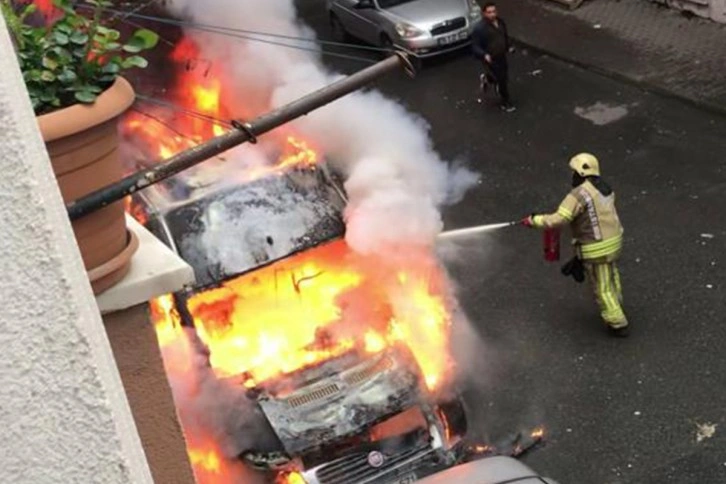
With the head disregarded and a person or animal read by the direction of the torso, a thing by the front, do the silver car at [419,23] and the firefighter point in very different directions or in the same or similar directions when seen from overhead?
very different directions

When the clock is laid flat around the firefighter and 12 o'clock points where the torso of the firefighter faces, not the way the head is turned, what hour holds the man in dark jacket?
The man in dark jacket is roughly at 1 o'clock from the firefighter.

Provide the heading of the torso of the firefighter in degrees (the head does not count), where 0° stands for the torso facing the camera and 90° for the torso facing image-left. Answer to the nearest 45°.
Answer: approximately 135°

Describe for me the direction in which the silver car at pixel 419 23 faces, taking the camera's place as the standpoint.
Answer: facing the viewer and to the right of the viewer

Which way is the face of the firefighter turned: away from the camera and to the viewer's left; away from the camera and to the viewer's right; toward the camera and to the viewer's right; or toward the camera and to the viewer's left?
away from the camera and to the viewer's left

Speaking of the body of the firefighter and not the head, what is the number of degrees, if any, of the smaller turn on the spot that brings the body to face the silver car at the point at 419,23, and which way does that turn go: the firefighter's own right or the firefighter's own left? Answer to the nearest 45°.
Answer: approximately 45° to the firefighter's own right

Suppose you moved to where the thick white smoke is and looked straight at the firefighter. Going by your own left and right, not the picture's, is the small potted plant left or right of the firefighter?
right

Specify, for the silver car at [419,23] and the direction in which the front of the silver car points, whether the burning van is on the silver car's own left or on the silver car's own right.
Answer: on the silver car's own right

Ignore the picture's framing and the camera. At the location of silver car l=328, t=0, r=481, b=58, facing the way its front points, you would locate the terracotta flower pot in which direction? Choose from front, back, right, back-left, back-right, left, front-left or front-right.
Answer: front-right

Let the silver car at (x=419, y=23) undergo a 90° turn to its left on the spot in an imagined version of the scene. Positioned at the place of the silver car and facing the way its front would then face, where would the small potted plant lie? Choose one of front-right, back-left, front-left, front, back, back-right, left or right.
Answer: back-right
